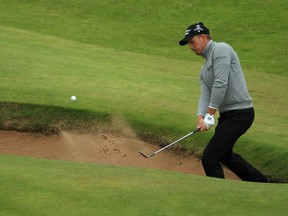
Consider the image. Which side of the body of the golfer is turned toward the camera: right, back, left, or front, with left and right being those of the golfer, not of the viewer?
left
